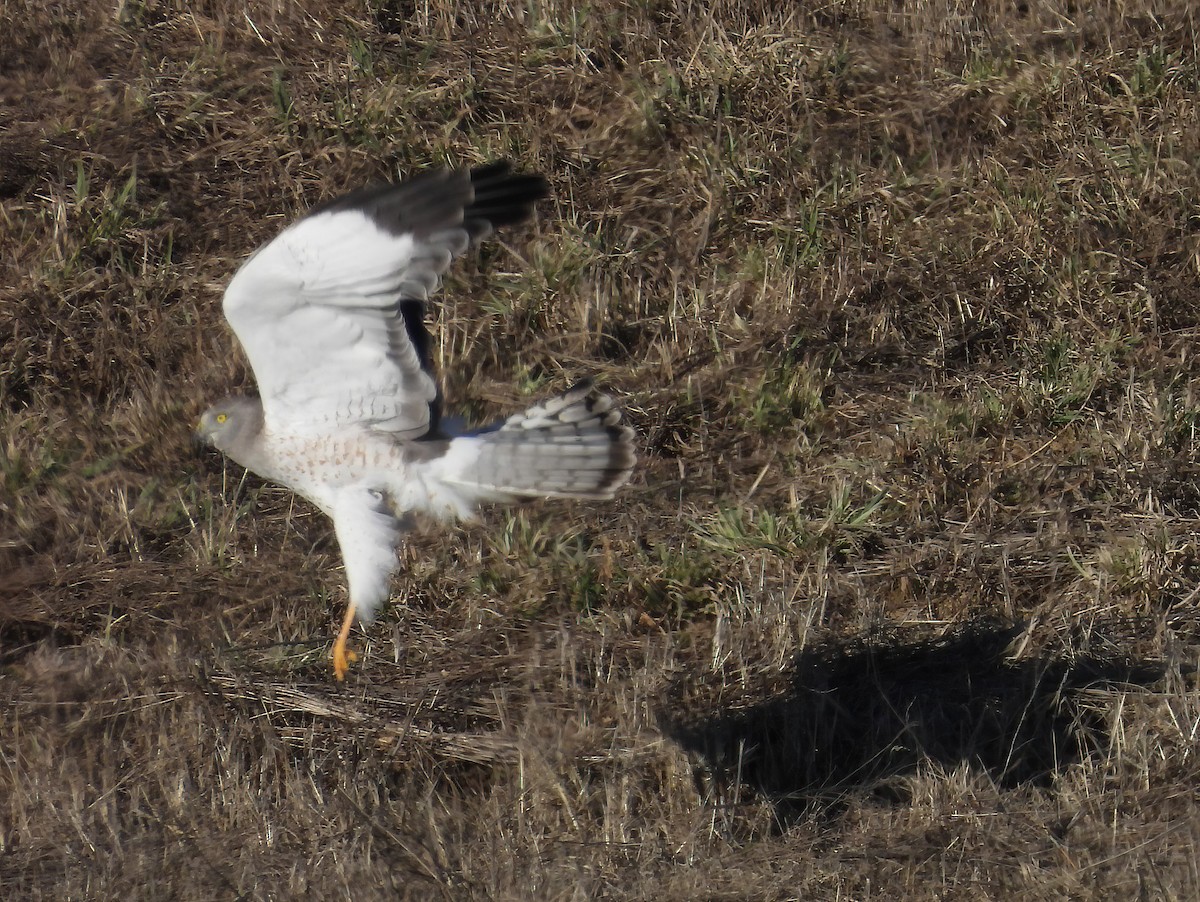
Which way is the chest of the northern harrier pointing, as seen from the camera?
to the viewer's left
